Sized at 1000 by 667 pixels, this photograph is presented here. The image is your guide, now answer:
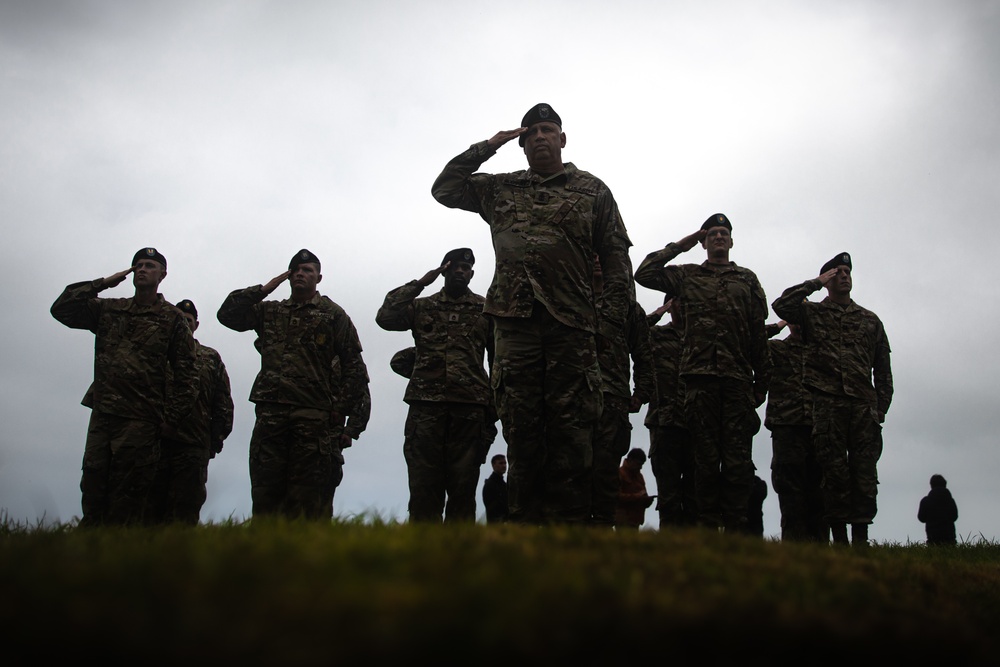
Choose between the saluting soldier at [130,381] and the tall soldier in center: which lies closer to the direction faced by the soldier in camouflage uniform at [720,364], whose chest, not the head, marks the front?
the tall soldier in center

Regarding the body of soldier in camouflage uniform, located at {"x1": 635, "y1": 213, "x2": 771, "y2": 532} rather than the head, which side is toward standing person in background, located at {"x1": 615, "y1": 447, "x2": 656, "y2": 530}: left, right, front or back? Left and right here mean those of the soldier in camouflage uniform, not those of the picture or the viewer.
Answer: back

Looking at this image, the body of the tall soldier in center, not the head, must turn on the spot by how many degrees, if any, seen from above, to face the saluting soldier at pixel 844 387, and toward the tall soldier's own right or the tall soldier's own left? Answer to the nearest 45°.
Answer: approximately 135° to the tall soldier's own left

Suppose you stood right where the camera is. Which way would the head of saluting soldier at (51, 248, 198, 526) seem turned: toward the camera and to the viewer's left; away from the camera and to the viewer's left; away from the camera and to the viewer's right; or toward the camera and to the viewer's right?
toward the camera and to the viewer's left

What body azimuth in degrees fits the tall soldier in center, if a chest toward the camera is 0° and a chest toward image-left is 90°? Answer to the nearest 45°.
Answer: approximately 0°

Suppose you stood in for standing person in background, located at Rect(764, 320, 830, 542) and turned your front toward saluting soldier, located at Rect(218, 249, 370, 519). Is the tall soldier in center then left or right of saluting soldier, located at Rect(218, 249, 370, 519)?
left

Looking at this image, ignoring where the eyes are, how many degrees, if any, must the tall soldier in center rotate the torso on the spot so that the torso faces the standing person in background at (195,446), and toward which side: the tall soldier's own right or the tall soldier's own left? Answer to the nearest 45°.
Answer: approximately 135° to the tall soldier's own right

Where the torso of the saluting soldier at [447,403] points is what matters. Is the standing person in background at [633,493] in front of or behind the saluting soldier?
behind

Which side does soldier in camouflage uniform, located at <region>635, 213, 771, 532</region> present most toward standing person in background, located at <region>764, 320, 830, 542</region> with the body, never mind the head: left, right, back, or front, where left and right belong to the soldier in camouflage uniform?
back

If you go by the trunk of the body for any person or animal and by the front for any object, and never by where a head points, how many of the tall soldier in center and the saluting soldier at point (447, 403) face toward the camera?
2

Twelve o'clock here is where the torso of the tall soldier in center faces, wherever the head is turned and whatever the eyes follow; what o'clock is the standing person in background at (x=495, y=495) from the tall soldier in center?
The standing person in background is roughly at 6 o'clock from the tall soldier in center.
